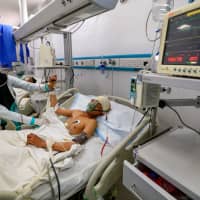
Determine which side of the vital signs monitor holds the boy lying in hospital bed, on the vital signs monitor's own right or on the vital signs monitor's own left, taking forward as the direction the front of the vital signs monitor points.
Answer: on the vital signs monitor's own right

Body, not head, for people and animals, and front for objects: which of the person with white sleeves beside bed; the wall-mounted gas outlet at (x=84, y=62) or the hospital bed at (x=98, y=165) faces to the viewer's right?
the person with white sleeves beside bed

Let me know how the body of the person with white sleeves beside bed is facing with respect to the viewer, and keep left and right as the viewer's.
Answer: facing to the right of the viewer

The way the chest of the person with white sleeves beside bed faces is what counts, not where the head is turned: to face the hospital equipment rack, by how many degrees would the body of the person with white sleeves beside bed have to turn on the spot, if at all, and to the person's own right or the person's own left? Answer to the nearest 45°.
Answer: approximately 45° to the person's own right

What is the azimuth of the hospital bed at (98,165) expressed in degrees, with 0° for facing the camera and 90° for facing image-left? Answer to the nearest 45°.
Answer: approximately 45°

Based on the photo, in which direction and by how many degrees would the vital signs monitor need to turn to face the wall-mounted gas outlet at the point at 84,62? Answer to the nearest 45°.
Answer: approximately 90° to its right

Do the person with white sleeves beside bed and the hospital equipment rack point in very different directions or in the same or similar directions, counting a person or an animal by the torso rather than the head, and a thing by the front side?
very different directions

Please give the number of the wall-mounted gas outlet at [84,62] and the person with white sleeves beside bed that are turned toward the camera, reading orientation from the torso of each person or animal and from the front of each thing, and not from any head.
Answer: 1

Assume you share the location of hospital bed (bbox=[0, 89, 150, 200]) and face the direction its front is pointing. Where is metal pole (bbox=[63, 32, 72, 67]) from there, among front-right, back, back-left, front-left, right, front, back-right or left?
back-right
